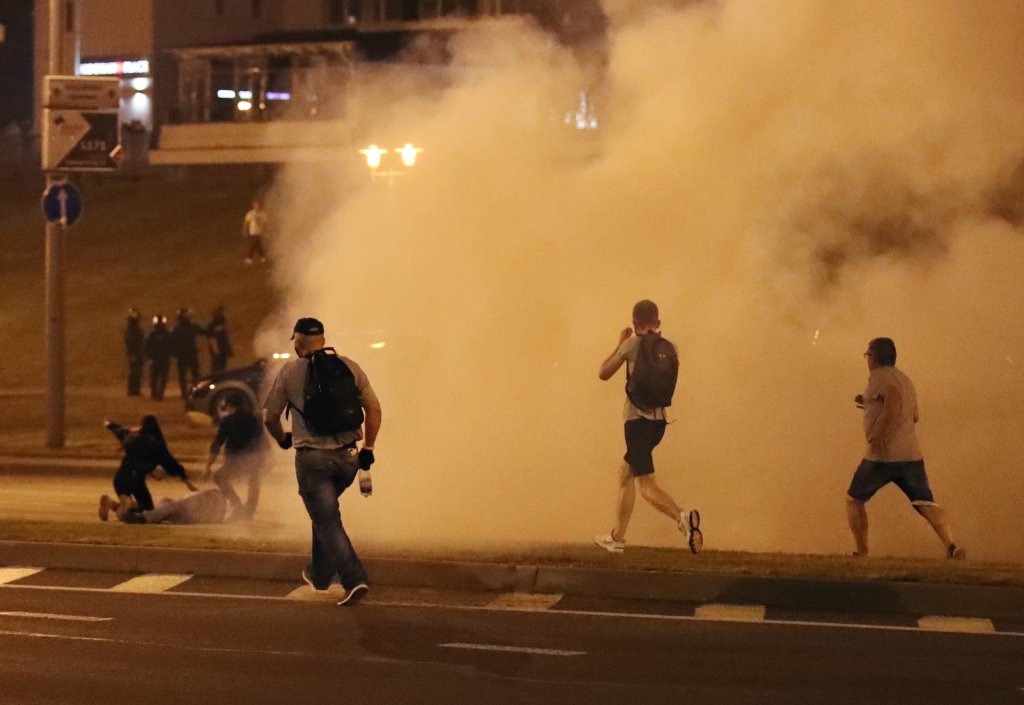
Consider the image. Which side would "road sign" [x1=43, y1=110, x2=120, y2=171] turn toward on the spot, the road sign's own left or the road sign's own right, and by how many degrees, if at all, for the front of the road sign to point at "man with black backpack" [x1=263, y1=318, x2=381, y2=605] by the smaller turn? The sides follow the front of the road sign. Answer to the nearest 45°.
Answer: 0° — it already faces them

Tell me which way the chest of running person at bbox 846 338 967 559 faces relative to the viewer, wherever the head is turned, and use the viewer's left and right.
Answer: facing away from the viewer and to the left of the viewer

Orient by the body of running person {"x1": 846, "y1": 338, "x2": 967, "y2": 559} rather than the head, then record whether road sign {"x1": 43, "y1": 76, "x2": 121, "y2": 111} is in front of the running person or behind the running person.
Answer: in front

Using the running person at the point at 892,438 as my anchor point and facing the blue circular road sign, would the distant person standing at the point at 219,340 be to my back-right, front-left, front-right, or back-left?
front-right

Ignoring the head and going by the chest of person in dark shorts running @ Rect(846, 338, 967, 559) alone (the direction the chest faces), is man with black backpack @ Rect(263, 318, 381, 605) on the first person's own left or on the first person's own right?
on the first person's own left

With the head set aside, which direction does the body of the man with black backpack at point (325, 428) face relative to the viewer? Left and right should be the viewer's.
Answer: facing away from the viewer and to the left of the viewer

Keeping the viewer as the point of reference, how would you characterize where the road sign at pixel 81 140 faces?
facing the viewer

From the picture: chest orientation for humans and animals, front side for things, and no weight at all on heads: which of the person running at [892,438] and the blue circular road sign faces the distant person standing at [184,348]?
the person running at [892,438]

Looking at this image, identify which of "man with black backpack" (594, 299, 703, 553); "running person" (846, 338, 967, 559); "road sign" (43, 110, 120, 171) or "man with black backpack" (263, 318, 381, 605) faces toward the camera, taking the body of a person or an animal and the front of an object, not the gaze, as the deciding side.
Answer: the road sign

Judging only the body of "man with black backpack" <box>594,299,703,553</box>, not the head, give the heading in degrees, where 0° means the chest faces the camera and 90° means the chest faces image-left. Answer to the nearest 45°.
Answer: approximately 135°

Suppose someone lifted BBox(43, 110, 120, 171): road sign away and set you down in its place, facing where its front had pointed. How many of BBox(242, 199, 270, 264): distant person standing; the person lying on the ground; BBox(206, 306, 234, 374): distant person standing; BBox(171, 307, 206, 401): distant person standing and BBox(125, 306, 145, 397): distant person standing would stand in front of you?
1

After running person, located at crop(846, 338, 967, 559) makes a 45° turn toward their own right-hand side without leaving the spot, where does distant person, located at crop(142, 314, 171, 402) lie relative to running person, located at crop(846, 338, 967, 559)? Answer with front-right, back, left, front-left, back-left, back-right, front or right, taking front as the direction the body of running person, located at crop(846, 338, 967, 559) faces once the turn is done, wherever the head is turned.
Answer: front-left

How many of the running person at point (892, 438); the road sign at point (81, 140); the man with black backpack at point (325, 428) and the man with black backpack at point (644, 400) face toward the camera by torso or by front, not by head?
1
